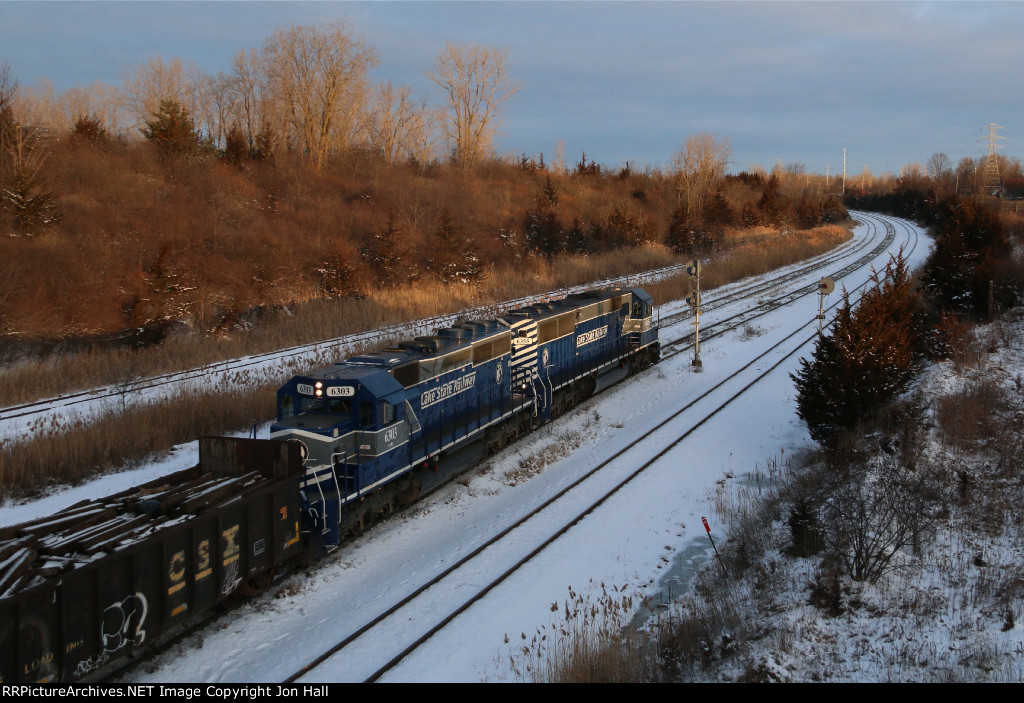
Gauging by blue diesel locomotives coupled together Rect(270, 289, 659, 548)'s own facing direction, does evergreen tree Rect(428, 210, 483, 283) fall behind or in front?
behind

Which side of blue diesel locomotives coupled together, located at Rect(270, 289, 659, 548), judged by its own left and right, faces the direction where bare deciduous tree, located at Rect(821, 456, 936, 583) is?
left

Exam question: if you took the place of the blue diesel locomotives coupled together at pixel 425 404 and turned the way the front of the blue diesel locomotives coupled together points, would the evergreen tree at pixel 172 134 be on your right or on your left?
on your right

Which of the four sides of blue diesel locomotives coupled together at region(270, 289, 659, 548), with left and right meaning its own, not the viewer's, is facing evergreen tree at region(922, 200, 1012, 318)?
back

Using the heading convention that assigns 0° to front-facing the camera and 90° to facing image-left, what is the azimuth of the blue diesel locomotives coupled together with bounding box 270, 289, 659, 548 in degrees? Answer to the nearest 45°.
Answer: approximately 45°

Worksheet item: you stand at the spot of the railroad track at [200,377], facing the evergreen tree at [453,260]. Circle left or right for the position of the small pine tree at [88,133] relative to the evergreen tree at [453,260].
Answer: left

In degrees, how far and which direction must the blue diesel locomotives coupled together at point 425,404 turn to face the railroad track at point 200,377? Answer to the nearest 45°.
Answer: approximately 90° to its right

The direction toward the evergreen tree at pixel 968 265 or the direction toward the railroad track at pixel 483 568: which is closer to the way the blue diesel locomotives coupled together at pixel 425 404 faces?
the railroad track
